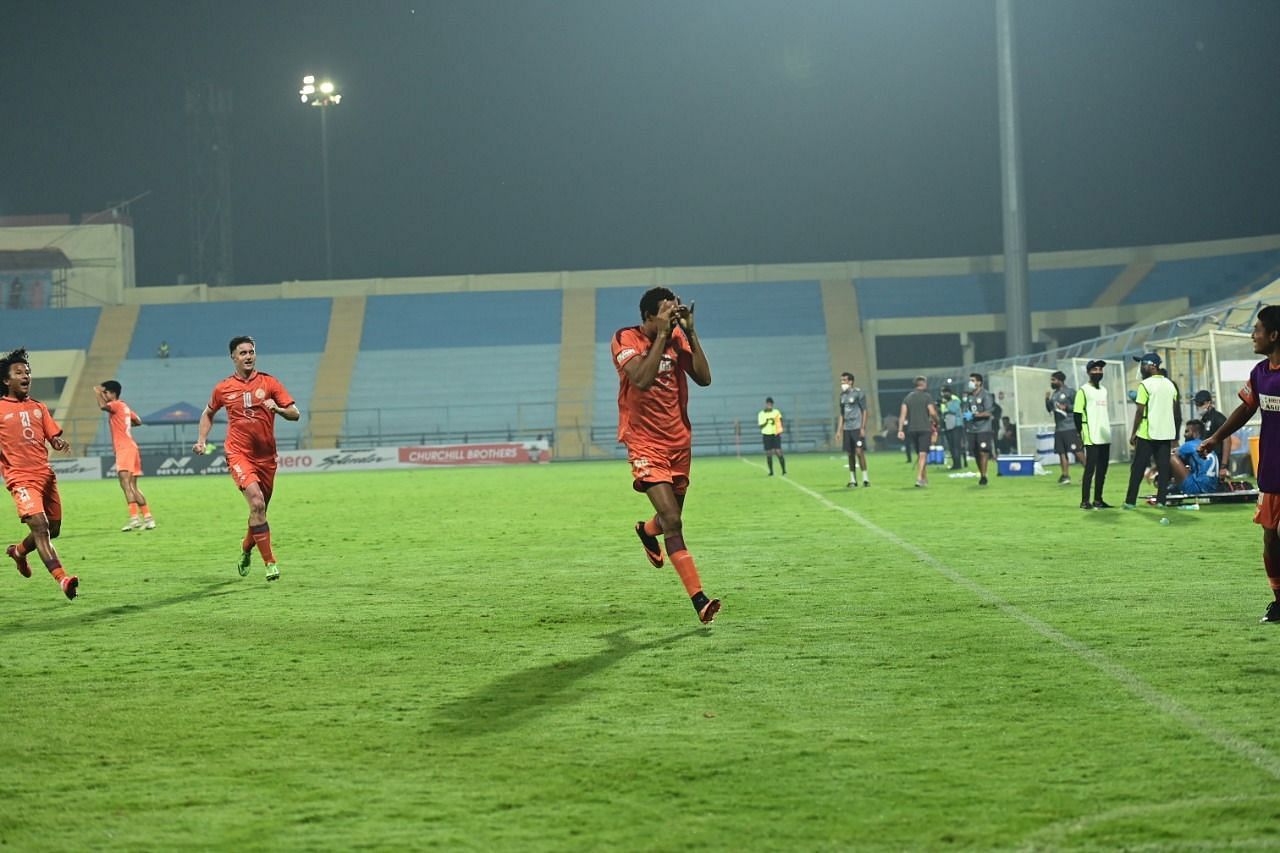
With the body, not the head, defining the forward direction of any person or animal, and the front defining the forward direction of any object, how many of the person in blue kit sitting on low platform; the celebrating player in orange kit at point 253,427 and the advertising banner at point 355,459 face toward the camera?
2

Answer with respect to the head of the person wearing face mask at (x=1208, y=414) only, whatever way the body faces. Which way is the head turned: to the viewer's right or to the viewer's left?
to the viewer's left

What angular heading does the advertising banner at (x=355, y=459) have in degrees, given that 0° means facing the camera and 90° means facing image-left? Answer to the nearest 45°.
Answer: approximately 0°

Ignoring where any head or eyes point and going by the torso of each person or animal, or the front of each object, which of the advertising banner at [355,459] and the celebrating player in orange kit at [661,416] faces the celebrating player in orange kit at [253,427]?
the advertising banner

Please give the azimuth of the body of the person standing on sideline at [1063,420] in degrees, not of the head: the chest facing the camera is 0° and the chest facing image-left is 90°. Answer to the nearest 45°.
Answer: approximately 45°

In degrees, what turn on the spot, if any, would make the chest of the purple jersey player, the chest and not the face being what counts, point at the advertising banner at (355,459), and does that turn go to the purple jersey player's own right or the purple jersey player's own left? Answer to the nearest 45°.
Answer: approximately 90° to the purple jersey player's own right

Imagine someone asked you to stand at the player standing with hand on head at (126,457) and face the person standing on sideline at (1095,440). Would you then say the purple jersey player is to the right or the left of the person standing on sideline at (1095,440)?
right

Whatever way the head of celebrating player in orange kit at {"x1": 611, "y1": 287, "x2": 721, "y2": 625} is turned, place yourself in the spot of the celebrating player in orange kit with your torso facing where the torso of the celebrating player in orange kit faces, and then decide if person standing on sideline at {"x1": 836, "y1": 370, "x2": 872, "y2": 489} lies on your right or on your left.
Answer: on your left

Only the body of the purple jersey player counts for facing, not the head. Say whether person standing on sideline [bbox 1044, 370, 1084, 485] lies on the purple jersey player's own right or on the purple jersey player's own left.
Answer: on the purple jersey player's own right
